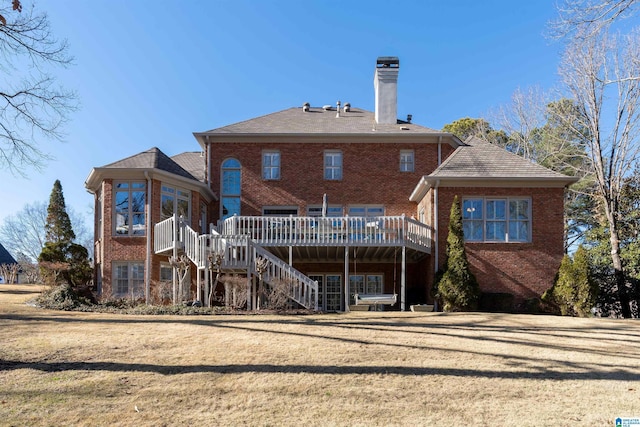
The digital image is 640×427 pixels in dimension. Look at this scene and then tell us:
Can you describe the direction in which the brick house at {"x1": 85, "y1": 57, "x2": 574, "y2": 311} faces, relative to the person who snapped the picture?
facing away from the viewer

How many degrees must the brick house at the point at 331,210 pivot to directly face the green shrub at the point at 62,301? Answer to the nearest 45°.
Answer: approximately 135° to its left

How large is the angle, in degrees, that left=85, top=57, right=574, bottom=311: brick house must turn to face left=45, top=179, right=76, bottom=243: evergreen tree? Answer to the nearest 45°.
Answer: approximately 45° to its left

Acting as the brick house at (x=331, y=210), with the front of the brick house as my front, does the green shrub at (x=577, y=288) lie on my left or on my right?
on my right

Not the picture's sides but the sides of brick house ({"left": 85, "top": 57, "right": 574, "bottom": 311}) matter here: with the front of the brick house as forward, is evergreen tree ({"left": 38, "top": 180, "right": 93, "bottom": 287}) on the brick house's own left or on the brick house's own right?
on the brick house's own left

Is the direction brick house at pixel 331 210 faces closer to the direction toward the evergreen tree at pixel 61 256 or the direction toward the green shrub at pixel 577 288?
the evergreen tree

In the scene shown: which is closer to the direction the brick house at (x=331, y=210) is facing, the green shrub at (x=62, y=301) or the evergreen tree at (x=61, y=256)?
the evergreen tree

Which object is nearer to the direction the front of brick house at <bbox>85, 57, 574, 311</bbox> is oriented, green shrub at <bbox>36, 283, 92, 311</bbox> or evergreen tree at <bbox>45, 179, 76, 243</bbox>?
the evergreen tree
